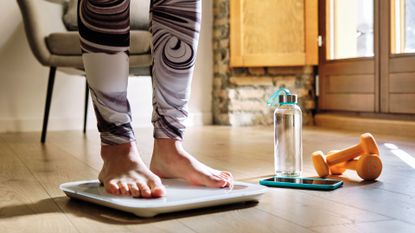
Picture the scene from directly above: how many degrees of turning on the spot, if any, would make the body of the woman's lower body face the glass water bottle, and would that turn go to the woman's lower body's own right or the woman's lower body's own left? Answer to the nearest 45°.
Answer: approximately 90° to the woman's lower body's own left

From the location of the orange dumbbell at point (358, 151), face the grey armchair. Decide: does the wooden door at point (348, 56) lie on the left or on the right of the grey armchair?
right

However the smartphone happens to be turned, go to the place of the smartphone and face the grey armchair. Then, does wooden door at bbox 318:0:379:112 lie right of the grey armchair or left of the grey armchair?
right

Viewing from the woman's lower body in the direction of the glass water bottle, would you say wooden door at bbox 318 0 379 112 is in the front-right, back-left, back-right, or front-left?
front-left

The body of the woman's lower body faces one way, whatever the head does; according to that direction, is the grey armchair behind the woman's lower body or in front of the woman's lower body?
behind
